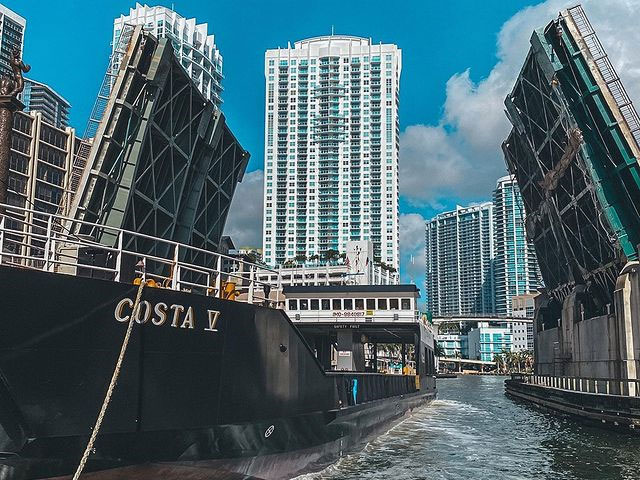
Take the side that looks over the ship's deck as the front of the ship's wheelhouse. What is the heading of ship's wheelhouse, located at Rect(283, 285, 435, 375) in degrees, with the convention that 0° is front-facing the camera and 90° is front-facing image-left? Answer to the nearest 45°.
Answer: approximately 0°

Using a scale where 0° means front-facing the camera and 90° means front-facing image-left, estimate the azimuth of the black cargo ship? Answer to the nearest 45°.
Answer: approximately 45°
